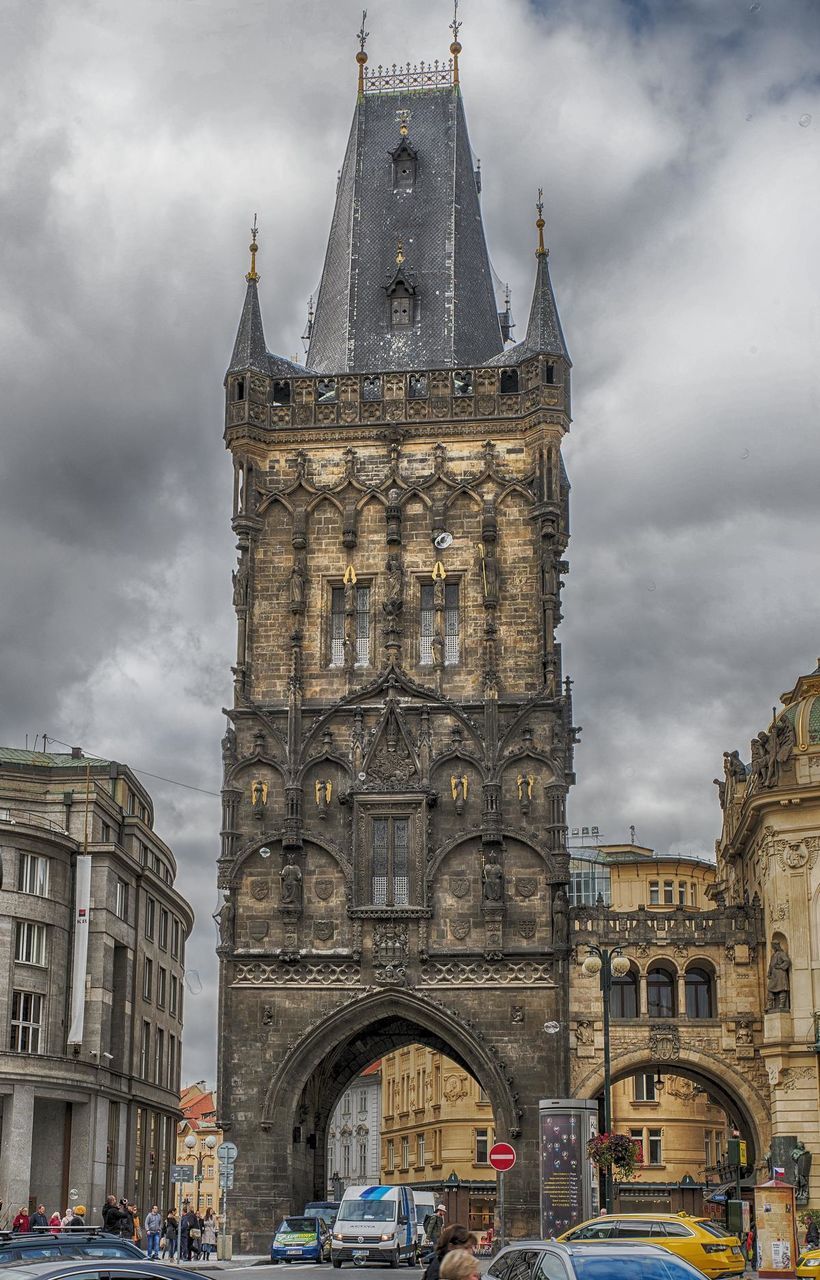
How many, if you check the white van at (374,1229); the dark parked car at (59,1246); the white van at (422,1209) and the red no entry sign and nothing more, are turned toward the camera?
3

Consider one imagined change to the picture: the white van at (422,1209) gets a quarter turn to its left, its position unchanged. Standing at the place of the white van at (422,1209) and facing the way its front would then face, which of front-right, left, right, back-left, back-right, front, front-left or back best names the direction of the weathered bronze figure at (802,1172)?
front

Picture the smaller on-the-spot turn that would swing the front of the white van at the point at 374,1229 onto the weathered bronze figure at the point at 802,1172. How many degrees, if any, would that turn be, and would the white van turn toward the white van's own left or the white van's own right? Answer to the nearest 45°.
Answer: approximately 90° to the white van's own left

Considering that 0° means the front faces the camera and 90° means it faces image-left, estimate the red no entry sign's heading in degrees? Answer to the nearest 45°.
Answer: approximately 0°

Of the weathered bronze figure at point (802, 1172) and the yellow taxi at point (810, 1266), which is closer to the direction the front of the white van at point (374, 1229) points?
the yellow taxi

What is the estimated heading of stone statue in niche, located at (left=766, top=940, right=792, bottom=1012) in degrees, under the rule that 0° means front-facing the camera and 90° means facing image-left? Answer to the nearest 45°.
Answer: approximately 45°
